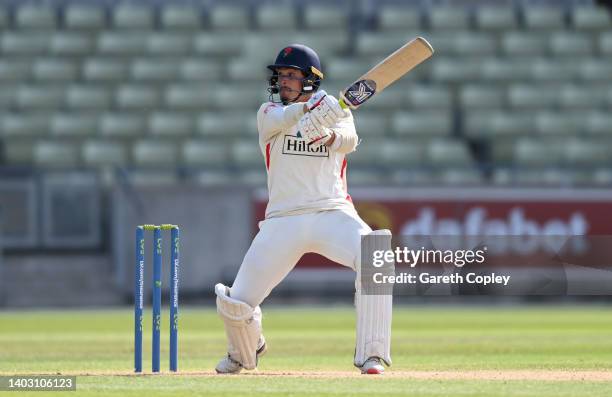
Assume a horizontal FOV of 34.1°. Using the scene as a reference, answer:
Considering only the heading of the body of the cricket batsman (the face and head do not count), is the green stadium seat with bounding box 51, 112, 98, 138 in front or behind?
behind

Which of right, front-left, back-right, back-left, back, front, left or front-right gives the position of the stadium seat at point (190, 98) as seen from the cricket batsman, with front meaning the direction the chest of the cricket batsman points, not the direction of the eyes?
back

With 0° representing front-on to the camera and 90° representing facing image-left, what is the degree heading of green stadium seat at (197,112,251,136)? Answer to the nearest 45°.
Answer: approximately 0°

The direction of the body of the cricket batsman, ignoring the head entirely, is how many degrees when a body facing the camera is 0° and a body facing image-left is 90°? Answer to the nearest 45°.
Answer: approximately 0°

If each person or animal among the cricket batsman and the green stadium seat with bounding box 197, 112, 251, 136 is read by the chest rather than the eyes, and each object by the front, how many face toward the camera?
2

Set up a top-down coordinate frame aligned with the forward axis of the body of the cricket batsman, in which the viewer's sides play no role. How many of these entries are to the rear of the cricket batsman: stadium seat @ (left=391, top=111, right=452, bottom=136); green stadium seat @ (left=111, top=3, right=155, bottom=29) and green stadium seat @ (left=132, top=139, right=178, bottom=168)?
3

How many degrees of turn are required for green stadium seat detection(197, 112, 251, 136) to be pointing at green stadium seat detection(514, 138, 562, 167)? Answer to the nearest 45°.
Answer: approximately 90° to its left

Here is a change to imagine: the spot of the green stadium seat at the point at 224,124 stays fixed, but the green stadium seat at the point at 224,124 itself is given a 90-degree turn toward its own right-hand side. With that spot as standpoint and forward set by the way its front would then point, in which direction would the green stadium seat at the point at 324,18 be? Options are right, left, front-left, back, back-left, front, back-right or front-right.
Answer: back-right

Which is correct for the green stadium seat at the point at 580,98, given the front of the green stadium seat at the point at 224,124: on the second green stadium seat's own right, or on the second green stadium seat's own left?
on the second green stadium seat's own left

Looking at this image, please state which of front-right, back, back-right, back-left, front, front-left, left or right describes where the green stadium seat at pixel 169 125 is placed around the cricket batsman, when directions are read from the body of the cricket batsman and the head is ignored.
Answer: back

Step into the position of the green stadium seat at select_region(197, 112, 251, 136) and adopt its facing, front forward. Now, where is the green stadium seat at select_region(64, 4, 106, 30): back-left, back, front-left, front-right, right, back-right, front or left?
back-right

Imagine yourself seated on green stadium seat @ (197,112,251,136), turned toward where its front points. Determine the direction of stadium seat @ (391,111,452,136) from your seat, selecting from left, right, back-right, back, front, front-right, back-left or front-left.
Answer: left

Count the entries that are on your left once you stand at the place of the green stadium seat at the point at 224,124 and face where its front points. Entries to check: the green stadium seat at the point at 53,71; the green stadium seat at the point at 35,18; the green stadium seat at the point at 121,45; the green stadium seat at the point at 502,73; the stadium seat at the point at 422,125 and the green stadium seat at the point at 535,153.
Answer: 3

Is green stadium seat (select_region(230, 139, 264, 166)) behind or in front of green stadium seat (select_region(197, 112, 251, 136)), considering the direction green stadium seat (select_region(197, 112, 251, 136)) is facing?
in front
